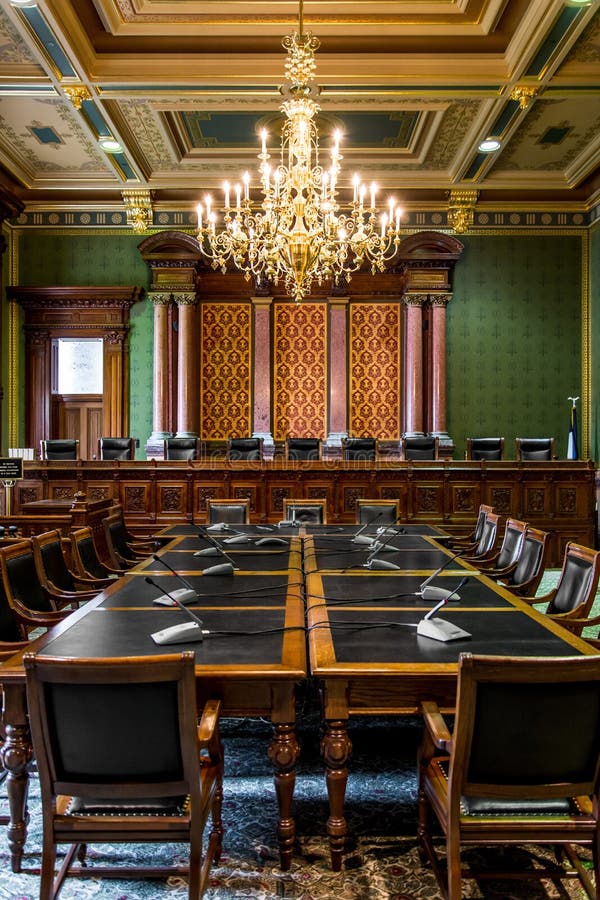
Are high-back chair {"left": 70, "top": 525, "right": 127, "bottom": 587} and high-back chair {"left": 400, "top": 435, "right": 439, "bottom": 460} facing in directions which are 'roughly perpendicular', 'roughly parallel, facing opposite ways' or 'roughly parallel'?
roughly perpendicular

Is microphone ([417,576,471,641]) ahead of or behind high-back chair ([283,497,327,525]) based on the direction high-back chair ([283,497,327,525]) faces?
ahead

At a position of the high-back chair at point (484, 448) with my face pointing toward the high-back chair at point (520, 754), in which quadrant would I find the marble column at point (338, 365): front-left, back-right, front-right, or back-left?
back-right

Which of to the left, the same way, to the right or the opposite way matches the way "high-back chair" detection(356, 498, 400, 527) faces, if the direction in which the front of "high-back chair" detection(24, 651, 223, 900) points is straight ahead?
the opposite way

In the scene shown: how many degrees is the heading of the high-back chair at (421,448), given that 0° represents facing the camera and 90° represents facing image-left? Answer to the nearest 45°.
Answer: approximately 0°

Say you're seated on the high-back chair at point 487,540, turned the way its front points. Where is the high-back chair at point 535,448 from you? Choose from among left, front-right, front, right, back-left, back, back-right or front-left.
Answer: back-right

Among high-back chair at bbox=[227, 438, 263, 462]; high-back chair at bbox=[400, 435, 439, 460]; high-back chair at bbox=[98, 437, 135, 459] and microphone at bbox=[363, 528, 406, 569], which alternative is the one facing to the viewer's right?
the microphone

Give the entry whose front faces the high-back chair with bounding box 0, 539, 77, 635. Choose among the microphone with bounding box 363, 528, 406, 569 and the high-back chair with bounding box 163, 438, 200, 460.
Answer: the high-back chair with bounding box 163, 438, 200, 460

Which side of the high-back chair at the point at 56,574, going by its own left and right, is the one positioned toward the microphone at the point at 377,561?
front

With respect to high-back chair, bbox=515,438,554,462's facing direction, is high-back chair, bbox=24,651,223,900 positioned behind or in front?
in front

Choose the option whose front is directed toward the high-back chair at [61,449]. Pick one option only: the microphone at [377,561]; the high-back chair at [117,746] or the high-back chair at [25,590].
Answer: the high-back chair at [117,746]

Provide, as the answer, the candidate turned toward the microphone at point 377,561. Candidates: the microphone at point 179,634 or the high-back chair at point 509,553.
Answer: the high-back chair

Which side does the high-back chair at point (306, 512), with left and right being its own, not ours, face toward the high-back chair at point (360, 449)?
back

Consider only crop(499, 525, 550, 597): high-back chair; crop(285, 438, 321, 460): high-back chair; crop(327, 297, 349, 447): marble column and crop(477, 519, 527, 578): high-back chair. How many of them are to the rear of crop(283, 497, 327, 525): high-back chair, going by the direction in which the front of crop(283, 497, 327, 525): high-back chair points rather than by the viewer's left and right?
2

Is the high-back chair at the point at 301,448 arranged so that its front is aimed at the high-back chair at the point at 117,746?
yes
